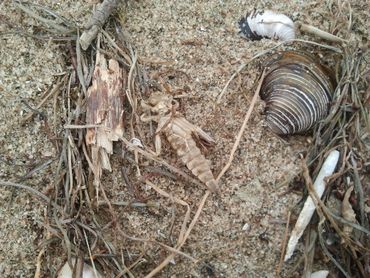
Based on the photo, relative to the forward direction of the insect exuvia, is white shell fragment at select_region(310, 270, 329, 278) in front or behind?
behind

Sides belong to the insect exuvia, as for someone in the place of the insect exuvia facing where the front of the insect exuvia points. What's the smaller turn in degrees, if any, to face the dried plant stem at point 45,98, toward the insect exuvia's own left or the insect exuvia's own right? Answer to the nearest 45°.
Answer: approximately 45° to the insect exuvia's own left

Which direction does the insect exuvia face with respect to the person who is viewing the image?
facing away from the viewer and to the left of the viewer
